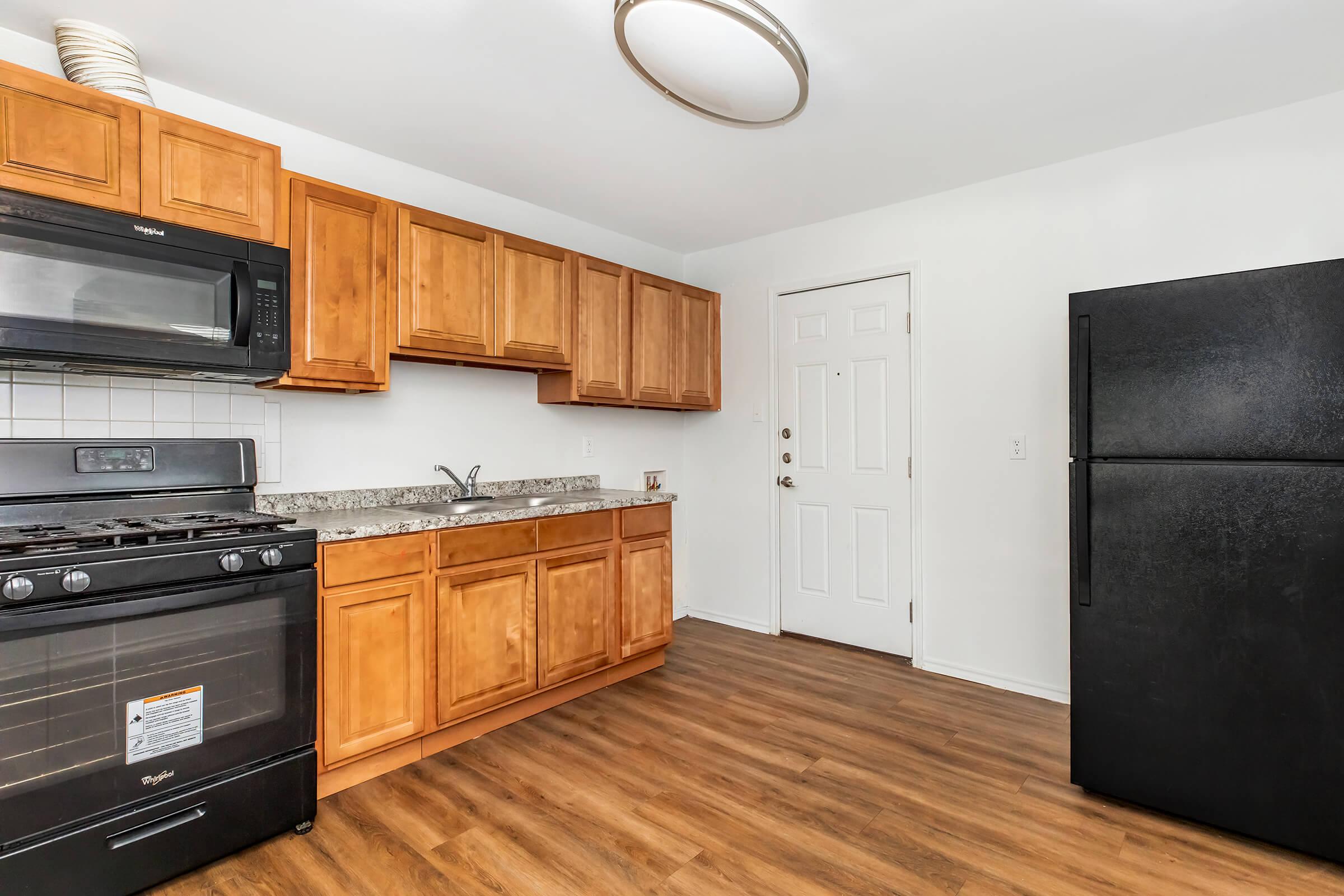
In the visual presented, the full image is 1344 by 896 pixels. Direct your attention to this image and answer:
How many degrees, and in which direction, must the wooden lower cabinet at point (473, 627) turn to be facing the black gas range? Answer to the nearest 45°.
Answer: approximately 90° to its right

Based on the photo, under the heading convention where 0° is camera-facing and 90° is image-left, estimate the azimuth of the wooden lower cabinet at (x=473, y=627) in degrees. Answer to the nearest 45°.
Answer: approximately 315°

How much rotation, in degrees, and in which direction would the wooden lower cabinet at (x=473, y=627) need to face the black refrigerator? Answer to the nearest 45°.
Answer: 0° — it already faces it
